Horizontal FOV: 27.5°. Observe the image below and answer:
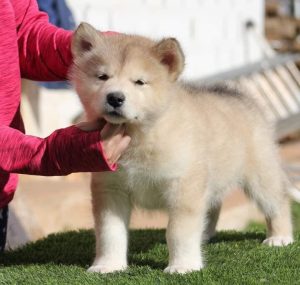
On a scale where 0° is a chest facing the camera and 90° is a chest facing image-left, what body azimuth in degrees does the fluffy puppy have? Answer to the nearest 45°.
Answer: approximately 45°
